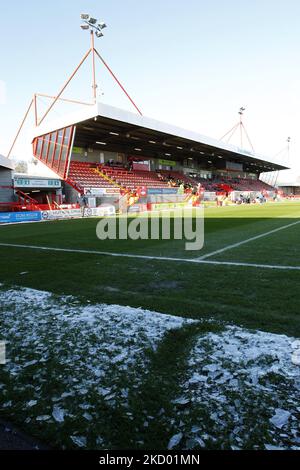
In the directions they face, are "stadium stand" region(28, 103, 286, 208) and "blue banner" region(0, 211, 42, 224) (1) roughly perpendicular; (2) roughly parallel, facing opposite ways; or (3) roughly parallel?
roughly parallel

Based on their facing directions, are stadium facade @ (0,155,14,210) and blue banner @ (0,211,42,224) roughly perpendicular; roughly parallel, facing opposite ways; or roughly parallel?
roughly parallel

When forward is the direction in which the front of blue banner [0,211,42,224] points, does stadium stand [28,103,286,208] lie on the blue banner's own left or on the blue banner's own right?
on the blue banner's own left

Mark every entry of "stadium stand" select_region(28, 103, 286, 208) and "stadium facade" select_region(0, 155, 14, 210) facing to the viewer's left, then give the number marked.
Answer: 0

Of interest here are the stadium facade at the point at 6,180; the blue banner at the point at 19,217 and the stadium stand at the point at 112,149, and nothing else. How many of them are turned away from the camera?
0

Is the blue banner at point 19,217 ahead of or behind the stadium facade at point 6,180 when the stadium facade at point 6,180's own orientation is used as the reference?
ahead

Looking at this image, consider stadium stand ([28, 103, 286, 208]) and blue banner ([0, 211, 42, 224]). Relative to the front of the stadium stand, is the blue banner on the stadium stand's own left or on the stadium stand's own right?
on the stadium stand's own right

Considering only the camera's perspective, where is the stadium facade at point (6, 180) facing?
facing the viewer and to the right of the viewer
